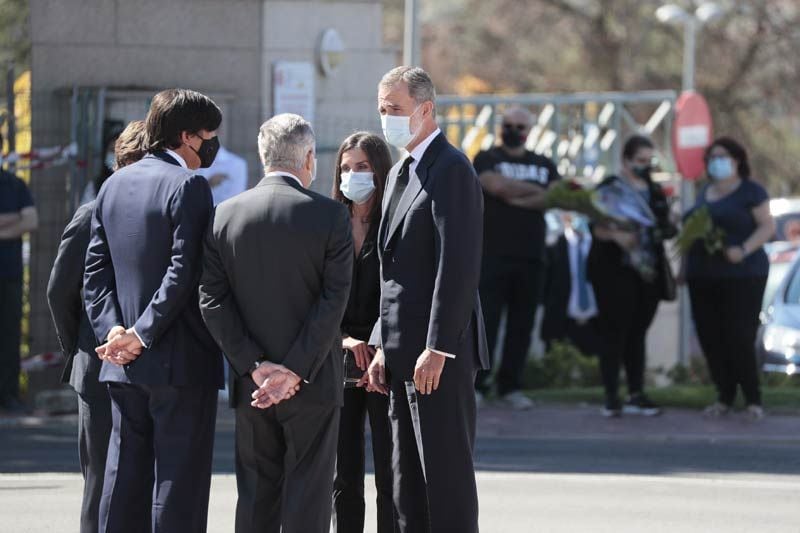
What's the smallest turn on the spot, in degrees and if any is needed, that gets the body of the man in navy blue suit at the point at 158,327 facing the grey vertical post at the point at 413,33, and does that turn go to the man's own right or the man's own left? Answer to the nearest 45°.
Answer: approximately 45° to the man's own left

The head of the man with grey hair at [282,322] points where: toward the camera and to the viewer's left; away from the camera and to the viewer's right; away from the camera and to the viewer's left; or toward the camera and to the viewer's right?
away from the camera and to the viewer's right

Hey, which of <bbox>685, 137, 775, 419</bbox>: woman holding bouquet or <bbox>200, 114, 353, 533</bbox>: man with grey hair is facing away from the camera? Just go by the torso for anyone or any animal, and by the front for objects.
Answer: the man with grey hair

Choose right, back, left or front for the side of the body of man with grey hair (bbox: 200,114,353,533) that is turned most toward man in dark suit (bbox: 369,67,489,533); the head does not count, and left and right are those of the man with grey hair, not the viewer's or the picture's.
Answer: right

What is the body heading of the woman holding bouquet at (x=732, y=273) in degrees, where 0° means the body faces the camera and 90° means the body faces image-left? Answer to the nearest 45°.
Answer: approximately 45°

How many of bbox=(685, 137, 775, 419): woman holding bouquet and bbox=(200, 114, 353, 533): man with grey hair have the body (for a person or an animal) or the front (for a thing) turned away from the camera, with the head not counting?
1

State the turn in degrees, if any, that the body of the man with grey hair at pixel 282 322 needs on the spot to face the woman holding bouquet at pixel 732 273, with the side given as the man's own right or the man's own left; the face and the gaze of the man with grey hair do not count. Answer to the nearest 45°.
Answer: approximately 45° to the man's own right

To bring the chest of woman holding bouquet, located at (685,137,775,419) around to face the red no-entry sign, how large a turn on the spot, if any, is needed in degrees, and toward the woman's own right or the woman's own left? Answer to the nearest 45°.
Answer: approximately 135° to the woman's own right

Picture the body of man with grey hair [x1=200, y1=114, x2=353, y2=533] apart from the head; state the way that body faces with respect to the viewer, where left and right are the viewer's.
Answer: facing away from the viewer

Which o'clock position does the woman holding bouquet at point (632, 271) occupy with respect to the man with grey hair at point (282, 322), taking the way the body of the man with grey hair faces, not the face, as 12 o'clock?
The woman holding bouquet is roughly at 1 o'clock from the man with grey hair.

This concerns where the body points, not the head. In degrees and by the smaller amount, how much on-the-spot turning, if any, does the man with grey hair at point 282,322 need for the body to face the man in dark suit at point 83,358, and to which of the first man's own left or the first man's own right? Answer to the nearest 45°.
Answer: approximately 45° to the first man's own left
